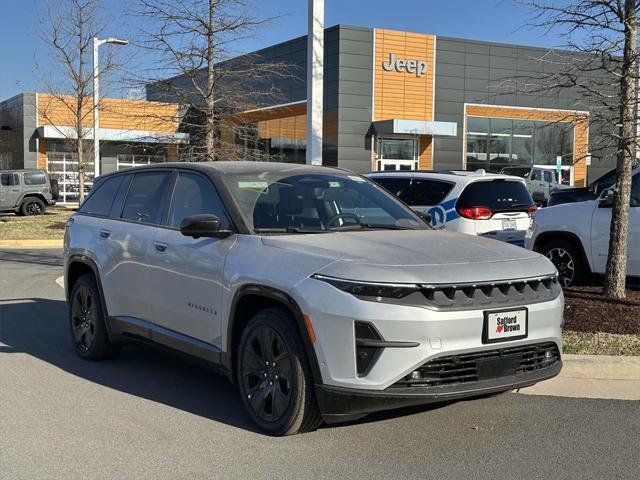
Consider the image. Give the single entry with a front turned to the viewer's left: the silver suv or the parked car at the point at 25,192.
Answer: the parked car

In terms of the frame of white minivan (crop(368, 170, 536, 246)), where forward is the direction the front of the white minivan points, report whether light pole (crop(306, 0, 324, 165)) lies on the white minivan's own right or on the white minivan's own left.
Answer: on the white minivan's own left

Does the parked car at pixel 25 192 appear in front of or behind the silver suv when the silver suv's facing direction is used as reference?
behind

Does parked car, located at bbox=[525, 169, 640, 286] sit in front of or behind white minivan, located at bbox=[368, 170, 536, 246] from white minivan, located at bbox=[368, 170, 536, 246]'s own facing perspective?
behind

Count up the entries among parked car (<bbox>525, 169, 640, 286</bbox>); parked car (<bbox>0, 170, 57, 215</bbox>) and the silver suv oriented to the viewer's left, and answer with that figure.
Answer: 2

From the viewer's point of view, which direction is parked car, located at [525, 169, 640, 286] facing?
to the viewer's left

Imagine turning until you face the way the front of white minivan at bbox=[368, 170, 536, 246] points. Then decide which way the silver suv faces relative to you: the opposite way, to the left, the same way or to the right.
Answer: the opposite way

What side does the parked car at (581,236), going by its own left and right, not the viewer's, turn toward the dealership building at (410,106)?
right

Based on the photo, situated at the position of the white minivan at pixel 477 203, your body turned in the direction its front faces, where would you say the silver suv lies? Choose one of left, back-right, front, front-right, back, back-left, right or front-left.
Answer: back-left

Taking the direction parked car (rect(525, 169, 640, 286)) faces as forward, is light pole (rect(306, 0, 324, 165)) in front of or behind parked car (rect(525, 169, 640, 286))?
in front

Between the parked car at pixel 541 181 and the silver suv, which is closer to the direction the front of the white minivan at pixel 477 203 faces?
the parked car

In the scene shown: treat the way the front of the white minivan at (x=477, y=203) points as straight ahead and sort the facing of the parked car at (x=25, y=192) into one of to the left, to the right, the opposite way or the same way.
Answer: to the left

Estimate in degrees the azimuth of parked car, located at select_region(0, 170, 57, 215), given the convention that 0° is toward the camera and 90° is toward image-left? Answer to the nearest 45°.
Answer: approximately 90°
